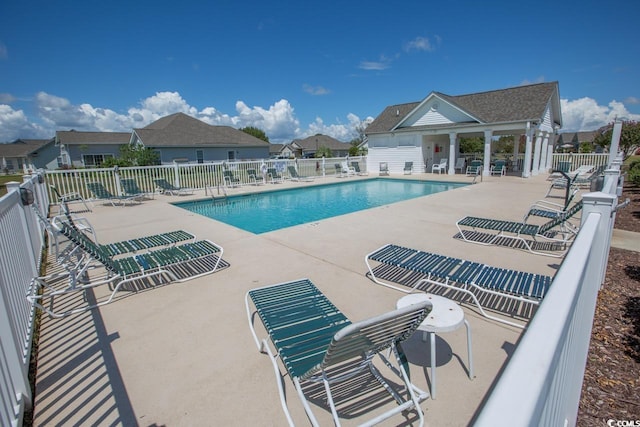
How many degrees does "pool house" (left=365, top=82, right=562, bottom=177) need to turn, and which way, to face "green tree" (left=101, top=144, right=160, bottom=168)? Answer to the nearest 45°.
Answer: approximately 90° to its right

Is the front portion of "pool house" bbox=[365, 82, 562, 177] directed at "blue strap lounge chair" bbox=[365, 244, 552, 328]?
yes

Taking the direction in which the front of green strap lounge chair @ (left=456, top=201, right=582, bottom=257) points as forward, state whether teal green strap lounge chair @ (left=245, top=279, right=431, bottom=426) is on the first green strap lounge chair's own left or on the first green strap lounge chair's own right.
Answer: on the first green strap lounge chair's own left

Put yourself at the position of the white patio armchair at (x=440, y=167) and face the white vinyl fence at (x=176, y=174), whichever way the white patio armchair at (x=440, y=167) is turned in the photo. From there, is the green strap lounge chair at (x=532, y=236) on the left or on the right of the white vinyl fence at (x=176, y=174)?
left

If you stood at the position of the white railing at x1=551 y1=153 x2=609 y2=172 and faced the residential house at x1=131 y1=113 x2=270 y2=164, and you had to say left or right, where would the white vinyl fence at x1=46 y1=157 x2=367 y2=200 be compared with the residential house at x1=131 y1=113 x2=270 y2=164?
left

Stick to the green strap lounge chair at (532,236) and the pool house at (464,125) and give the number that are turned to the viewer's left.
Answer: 1

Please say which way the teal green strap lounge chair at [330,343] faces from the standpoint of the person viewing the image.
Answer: facing away from the viewer and to the left of the viewer

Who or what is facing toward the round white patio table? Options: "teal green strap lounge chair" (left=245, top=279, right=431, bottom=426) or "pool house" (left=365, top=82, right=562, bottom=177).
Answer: the pool house

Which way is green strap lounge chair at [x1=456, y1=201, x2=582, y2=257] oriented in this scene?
to the viewer's left
